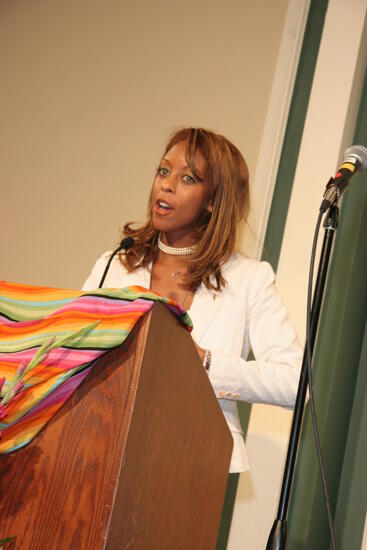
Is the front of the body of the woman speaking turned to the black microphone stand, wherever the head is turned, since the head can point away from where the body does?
no

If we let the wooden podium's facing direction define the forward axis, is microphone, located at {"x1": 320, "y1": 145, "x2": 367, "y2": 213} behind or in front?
behind

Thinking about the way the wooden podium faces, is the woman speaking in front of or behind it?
behind

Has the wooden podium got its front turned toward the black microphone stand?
no

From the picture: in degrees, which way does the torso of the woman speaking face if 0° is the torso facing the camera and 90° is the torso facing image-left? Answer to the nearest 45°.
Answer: approximately 45°

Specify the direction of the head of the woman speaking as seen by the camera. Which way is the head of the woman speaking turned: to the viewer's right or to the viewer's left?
to the viewer's left

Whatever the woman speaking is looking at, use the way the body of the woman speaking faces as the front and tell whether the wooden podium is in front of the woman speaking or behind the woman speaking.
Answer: in front
